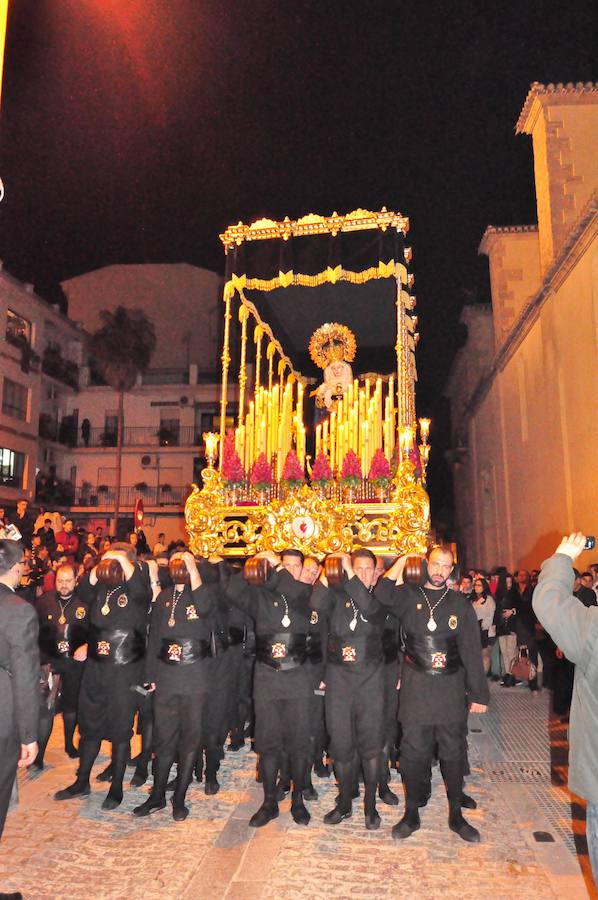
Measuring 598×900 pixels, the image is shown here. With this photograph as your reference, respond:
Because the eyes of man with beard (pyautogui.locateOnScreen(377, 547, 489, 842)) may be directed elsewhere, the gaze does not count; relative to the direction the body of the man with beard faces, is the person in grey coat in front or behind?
in front

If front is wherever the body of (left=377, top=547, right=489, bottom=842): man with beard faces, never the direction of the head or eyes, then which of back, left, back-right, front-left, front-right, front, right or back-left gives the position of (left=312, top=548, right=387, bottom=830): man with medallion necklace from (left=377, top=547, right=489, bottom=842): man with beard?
right

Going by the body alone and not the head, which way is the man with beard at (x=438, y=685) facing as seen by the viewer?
toward the camera

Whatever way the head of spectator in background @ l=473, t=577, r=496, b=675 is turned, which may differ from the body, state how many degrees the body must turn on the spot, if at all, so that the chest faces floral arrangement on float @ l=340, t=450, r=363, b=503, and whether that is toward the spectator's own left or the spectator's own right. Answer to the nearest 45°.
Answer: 0° — they already face it

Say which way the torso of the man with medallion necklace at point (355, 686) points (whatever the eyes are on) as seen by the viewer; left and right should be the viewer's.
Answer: facing the viewer

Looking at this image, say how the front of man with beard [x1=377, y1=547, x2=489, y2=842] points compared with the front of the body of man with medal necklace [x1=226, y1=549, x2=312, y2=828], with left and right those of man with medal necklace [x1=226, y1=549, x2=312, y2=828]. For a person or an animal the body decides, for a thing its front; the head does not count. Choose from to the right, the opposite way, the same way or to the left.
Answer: the same way

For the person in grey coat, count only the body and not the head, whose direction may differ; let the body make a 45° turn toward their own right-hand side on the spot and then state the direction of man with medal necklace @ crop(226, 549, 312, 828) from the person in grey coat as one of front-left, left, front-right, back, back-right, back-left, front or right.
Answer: left

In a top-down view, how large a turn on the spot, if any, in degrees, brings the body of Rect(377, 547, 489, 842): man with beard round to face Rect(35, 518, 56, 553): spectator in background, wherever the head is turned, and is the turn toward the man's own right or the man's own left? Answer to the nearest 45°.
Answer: approximately 135° to the man's own right

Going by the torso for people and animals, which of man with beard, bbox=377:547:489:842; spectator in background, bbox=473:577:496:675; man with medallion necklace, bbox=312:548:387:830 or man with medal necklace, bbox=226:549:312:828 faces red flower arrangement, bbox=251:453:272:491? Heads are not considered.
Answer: the spectator in background

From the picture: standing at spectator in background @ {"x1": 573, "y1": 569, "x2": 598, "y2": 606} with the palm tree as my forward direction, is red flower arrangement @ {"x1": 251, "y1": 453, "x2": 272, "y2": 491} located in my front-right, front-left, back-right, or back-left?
front-left

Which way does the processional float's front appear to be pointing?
toward the camera

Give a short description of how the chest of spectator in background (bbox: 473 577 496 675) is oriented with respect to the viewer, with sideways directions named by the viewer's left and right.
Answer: facing the viewer and to the left of the viewer

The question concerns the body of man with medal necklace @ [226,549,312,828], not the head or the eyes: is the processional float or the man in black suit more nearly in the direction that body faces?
the man in black suit

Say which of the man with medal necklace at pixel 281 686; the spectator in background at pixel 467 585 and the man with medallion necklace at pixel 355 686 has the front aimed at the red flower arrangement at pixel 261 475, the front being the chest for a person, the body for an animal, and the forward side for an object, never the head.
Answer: the spectator in background

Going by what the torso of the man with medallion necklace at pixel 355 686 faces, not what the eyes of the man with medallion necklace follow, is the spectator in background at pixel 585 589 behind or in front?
behind

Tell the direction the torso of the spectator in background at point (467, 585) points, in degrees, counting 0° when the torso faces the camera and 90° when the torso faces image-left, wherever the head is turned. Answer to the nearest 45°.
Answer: approximately 45°

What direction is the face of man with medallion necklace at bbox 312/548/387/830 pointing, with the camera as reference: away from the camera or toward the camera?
toward the camera

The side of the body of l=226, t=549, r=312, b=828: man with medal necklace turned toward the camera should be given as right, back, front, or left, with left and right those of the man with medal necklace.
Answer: front

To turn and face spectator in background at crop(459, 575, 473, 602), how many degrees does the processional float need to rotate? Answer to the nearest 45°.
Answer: approximately 135° to its left

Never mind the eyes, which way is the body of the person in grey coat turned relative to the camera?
away from the camera
